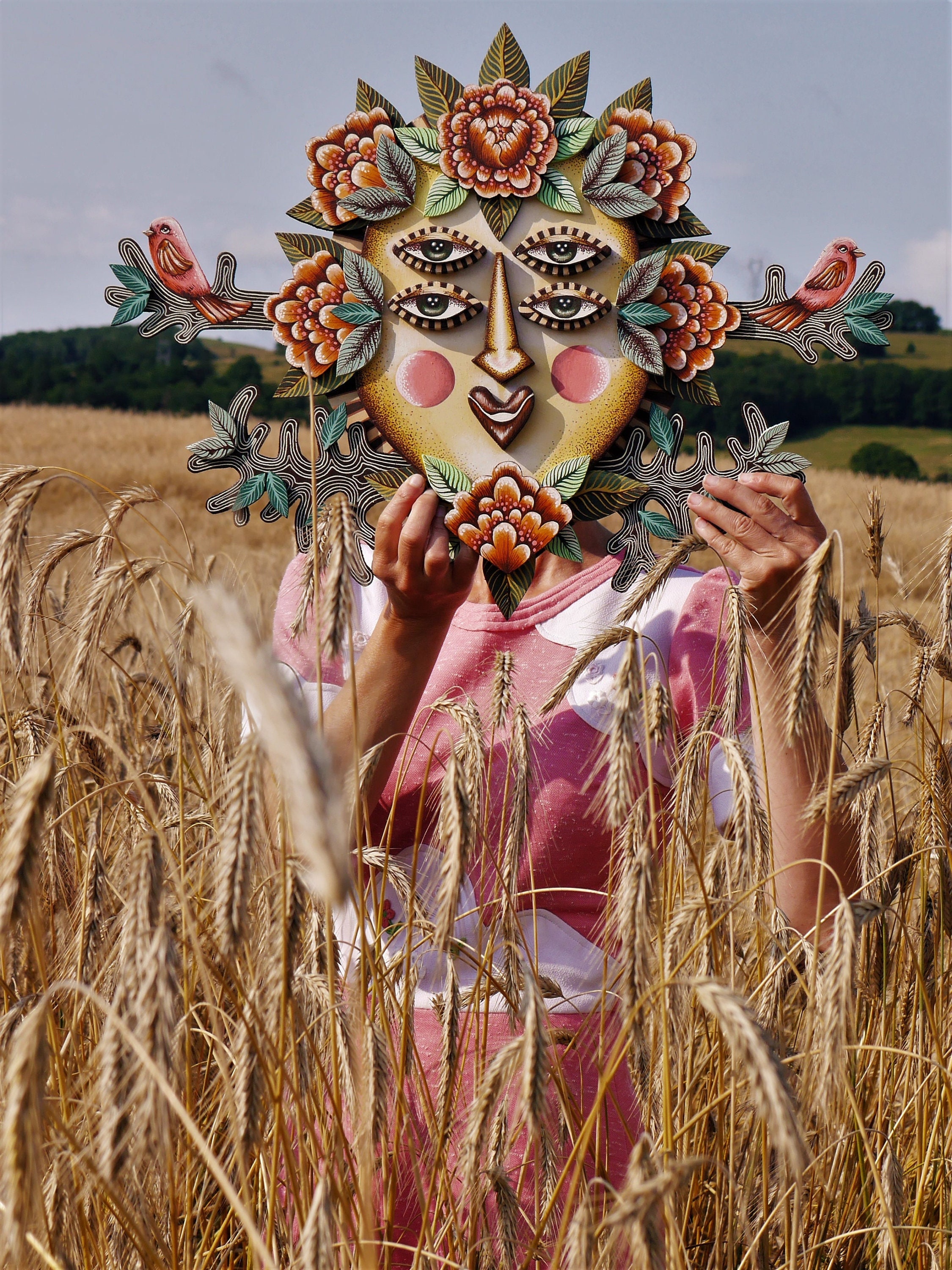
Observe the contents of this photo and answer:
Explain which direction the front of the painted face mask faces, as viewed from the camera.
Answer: facing the viewer

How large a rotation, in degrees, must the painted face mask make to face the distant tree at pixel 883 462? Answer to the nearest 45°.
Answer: approximately 180°
